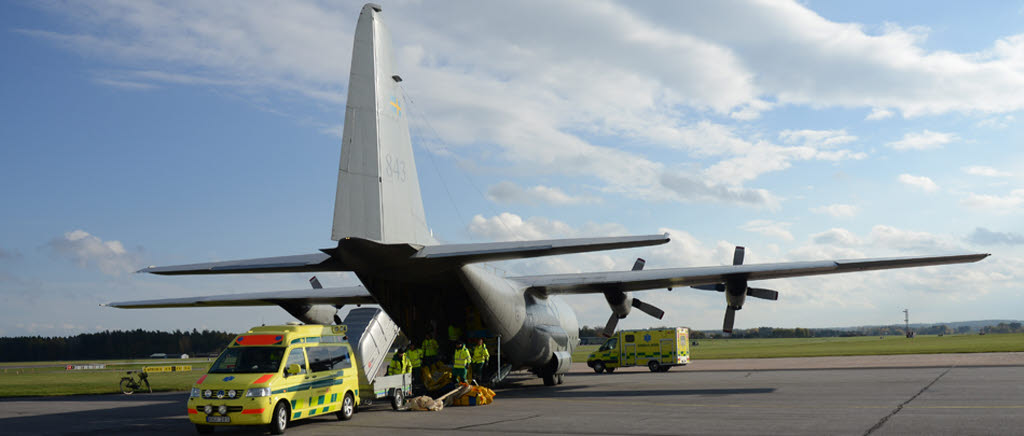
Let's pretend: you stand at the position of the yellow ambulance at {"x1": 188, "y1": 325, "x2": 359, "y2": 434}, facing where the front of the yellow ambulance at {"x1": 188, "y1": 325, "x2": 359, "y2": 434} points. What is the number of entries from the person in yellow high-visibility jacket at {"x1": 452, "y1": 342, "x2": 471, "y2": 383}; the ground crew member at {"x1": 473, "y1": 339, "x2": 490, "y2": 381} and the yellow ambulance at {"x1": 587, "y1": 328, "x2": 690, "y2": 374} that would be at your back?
3

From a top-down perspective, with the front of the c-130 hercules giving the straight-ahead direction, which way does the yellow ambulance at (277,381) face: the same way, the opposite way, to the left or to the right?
the opposite way

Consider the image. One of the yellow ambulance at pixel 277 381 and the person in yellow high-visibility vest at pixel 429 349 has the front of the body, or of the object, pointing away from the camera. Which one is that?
the person in yellow high-visibility vest

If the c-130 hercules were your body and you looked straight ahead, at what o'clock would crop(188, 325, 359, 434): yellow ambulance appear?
The yellow ambulance is roughly at 6 o'clock from the c-130 hercules.

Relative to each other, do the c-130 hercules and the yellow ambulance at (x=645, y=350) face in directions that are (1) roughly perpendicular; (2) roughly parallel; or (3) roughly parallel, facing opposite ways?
roughly perpendicular

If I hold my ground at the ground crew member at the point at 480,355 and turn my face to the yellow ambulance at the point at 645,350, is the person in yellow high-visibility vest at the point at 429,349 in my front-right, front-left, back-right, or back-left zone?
back-left

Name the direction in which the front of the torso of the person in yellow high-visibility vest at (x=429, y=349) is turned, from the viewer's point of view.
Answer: away from the camera

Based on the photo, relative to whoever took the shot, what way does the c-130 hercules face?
facing away from the viewer and to the right of the viewer

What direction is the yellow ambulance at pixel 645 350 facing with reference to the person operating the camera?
facing away from the viewer and to the left of the viewer
